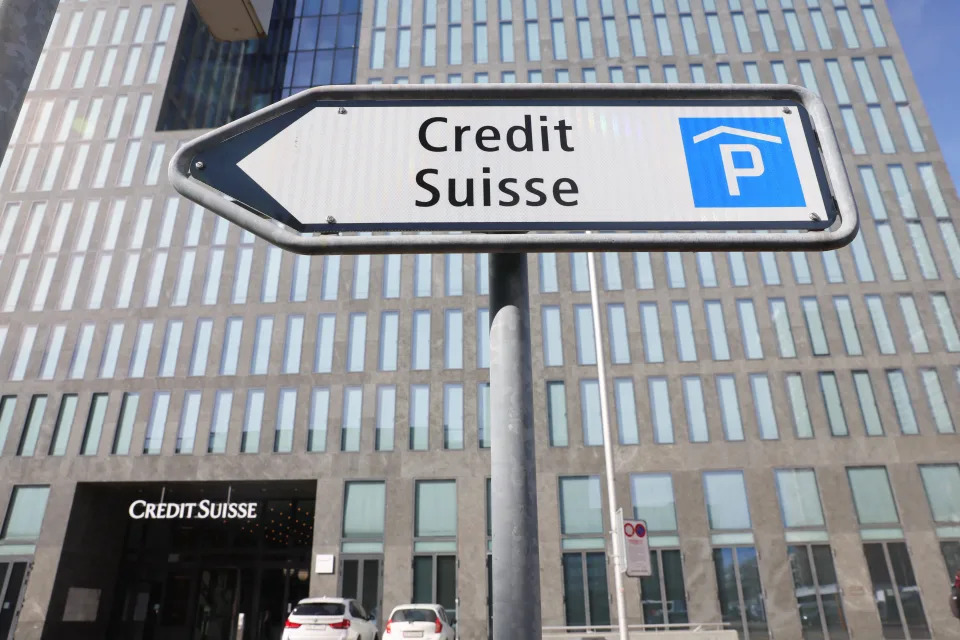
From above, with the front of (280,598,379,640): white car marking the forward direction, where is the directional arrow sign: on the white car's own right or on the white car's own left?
on the white car's own right

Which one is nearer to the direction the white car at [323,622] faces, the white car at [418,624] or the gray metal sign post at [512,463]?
the white car

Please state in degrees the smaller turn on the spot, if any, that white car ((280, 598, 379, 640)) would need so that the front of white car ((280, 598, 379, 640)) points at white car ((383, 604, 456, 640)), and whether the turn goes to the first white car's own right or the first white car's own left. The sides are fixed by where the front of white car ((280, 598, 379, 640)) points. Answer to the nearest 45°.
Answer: approximately 45° to the first white car's own right

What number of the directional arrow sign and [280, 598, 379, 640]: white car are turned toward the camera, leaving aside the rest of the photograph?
1

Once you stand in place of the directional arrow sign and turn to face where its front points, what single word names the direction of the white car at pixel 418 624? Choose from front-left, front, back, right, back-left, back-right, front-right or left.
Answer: back

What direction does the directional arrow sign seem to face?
toward the camera

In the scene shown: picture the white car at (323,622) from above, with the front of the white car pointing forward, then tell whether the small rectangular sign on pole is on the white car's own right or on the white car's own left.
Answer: on the white car's own right

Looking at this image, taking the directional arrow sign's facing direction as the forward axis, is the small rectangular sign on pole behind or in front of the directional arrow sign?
behind

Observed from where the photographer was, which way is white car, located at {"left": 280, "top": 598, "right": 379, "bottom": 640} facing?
facing away from the viewer and to the right of the viewer

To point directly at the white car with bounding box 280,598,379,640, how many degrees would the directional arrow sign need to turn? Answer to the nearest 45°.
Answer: approximately 180°
